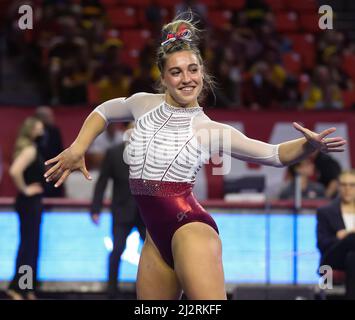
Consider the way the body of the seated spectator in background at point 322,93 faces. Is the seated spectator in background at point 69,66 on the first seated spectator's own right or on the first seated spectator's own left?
on the first seated spectator's own right

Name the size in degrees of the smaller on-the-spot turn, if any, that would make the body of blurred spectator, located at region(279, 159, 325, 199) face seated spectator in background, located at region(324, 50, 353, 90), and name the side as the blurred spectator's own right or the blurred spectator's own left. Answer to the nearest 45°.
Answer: approximately 180°

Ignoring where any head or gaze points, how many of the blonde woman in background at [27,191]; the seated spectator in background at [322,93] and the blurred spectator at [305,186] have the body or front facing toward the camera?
2

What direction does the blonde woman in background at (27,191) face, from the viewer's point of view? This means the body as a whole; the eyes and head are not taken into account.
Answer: to the viewer's right

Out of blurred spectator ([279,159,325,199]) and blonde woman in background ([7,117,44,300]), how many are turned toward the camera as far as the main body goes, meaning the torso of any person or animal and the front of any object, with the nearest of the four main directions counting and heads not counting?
1

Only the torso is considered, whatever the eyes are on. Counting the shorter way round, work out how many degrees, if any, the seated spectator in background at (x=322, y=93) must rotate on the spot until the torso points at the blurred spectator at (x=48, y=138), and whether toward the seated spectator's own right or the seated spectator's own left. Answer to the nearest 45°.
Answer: approximately 45° to the seated spectator's own right

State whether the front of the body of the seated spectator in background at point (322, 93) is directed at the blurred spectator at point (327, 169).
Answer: yes

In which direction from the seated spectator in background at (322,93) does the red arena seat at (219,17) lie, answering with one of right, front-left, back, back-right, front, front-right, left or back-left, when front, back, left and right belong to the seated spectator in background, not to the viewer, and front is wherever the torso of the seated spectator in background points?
back-right

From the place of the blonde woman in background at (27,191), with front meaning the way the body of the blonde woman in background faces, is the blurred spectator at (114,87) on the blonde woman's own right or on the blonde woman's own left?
on the blonde woman's own left

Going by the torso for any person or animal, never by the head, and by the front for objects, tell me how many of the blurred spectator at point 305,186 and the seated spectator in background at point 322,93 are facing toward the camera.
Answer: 2

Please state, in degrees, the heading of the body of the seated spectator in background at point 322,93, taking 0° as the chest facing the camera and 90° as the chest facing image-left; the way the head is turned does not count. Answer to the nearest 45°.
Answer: approximately 0°
